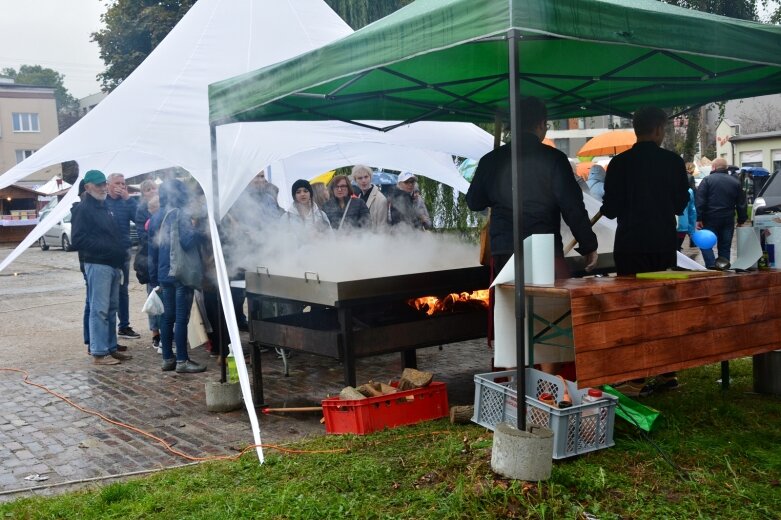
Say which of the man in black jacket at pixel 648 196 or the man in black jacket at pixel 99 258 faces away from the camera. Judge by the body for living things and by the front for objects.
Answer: the man in black jacket at pixel 648 196

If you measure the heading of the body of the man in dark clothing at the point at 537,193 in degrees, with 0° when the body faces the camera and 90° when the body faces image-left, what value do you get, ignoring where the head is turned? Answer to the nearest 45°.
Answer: approximately 180°

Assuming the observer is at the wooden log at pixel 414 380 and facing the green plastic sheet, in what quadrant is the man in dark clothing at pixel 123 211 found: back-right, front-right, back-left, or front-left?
back-left

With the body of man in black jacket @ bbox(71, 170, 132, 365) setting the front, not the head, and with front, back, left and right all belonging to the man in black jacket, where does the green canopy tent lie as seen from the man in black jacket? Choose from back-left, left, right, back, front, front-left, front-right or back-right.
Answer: front-right

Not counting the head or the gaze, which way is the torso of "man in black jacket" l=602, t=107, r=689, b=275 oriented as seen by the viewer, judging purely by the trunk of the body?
away from the camera

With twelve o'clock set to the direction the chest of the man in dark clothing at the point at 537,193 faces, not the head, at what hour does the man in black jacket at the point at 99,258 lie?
The man in black jacket is roughly at 10 o'clock from the man in dark clothing.

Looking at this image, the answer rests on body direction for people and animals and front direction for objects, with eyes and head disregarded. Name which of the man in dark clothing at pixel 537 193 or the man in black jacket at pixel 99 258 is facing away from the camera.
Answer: the man in dark clothing

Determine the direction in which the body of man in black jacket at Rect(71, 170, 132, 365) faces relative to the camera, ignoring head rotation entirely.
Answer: to the viewer's right
